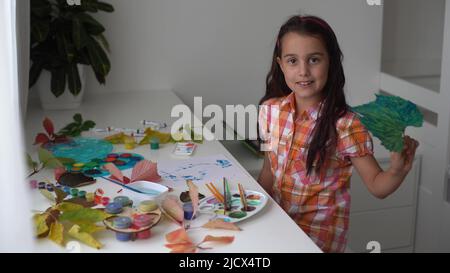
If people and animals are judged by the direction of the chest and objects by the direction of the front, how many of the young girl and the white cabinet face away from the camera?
0

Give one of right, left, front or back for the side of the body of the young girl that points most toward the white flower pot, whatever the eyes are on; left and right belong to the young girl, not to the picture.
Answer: right

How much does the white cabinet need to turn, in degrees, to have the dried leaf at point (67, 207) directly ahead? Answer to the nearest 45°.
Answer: approximately 45° to its right

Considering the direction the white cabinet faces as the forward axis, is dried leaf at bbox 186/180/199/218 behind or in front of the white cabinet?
in front

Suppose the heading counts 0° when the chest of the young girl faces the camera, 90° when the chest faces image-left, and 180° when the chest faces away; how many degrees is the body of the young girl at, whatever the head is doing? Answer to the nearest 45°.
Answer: approximately 45°

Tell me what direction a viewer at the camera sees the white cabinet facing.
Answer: facing the viewer
